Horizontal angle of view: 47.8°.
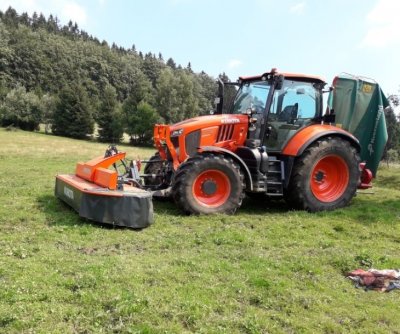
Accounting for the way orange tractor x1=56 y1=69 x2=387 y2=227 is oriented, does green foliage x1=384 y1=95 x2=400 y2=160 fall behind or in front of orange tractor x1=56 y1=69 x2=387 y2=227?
behind

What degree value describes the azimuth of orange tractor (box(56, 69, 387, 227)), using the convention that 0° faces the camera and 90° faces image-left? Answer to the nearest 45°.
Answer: approximately 45°
